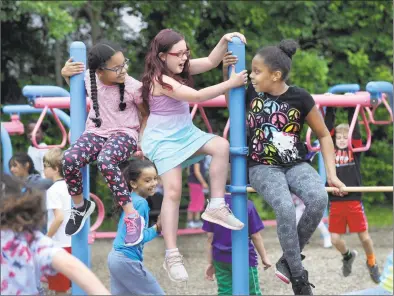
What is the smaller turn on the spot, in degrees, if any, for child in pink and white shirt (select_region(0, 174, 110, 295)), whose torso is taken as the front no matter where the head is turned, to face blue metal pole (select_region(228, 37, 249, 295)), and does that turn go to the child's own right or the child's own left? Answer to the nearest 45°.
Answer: approximately 45° to the child's own right

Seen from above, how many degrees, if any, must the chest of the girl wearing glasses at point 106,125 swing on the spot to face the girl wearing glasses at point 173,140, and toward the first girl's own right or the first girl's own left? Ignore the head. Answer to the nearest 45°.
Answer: approximately 90° to the first girl's own left

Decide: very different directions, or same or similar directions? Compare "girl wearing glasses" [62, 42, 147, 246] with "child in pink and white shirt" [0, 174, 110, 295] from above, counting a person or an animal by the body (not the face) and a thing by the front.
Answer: very different directions

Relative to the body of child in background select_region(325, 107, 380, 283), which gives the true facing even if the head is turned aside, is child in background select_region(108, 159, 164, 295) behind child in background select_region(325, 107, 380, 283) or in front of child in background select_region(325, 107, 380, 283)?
in front

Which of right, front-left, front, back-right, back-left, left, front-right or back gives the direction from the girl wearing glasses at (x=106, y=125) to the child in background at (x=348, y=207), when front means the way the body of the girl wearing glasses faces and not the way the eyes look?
back-left

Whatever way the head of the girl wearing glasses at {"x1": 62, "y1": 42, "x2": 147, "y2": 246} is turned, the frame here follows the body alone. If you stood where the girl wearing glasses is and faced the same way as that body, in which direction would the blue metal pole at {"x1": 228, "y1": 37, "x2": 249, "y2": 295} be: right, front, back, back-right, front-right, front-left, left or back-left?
left

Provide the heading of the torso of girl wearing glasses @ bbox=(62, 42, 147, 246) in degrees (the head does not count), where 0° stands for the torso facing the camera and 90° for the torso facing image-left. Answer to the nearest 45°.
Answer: approximately 0°

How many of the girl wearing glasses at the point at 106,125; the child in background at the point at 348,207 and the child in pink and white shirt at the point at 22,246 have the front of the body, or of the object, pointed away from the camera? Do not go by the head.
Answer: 1

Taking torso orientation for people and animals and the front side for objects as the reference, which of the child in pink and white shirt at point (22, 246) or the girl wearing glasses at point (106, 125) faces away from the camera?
the child in pink and white shirt

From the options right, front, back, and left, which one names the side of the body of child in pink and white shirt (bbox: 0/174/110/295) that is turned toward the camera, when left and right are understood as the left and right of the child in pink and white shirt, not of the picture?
back

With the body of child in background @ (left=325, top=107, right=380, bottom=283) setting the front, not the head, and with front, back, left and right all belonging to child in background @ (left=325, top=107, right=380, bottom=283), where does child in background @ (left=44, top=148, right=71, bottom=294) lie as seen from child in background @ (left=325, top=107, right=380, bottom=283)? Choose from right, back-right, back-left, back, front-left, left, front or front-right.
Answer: front-right

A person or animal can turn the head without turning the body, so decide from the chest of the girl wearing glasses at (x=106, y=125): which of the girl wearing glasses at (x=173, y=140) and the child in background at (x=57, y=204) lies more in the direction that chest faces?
the girl wearing glasses

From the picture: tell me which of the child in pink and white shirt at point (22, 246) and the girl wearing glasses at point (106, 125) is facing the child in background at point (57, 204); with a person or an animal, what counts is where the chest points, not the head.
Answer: the child in pink and white shirt at point (22, 246)
